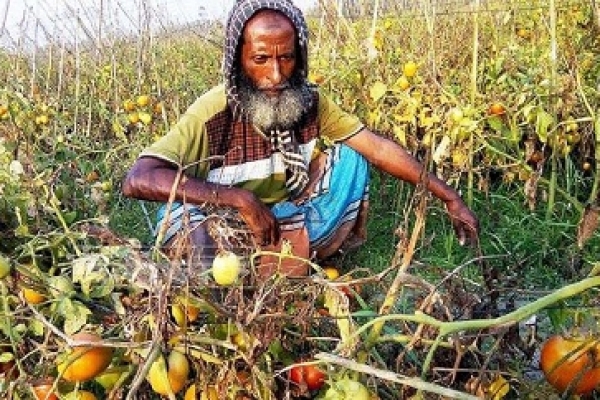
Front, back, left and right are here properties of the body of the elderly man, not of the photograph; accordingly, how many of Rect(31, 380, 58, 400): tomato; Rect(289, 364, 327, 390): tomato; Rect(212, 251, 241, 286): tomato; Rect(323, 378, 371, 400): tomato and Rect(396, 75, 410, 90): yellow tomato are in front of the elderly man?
4

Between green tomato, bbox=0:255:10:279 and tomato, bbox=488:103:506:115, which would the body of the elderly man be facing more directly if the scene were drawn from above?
the green tomato

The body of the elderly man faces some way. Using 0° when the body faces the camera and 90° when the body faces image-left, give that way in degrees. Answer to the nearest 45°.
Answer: approximately 0°

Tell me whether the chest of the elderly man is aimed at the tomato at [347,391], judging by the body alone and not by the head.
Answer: yes

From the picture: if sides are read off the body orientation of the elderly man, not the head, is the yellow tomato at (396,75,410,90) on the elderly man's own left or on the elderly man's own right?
on the elderly man's own left

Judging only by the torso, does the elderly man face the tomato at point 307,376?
yes

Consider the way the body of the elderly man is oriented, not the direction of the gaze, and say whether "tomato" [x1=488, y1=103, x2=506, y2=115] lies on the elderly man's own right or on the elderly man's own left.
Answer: on the elderly man's own left

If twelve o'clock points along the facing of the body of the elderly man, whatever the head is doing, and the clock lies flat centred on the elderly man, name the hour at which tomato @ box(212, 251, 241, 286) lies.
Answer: The tomato is roughly at 12 o'clock from the elderly man.

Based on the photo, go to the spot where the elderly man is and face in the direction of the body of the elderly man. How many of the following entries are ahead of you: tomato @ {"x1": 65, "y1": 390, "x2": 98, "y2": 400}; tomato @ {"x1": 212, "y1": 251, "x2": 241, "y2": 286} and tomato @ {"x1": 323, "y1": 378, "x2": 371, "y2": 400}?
3
